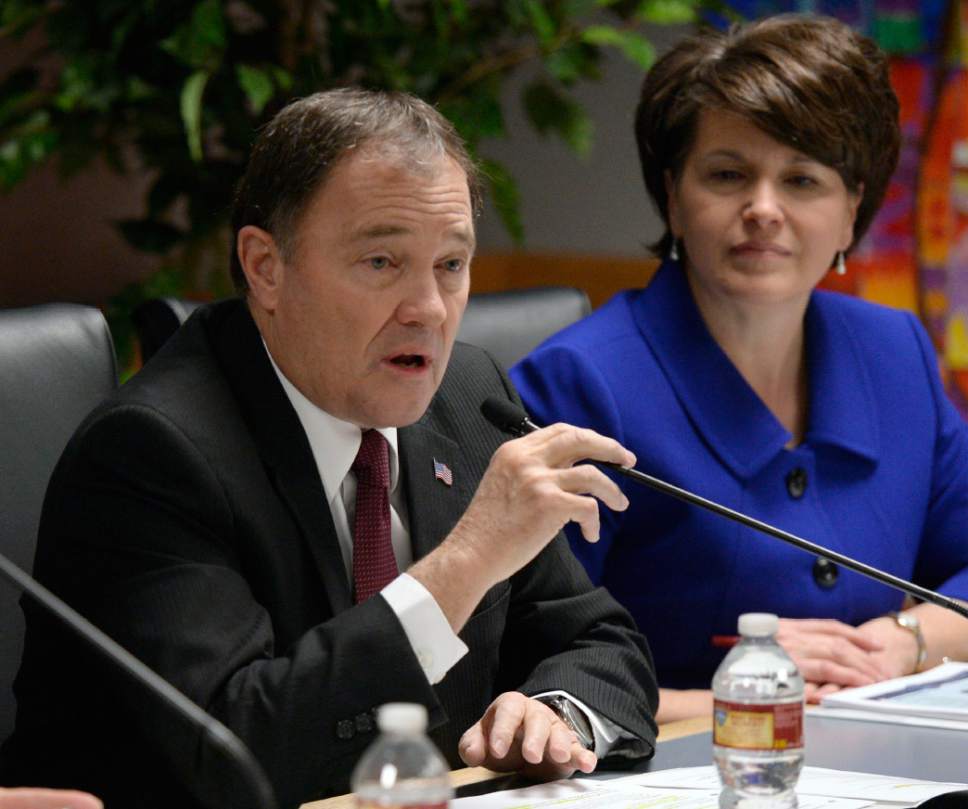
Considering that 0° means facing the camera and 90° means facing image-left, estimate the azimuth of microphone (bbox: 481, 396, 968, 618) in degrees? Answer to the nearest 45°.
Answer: approximately 90°

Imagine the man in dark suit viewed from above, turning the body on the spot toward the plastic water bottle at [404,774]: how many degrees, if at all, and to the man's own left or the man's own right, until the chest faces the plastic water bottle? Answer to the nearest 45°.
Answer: approximately 45° to the man's own right

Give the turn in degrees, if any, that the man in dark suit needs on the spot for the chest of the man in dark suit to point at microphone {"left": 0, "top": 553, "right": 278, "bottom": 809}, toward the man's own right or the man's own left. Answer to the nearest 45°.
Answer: approximately 45° to the man's own right

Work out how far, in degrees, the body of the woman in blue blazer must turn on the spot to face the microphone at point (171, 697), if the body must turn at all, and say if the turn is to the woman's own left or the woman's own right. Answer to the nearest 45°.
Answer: approximately 45° to the woman's own right

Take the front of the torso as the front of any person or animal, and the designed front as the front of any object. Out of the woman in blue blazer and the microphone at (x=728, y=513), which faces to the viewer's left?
the microphone

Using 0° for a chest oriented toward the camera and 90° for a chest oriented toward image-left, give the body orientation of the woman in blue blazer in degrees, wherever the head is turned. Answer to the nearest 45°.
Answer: approximately 315°

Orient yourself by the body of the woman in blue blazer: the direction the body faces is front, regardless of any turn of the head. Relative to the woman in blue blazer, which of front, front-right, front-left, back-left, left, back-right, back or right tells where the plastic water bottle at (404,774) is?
front-right

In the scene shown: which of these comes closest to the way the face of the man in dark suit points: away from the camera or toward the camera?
toward the camera

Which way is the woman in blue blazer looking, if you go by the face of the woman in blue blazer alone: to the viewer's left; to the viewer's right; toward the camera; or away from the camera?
toward the camera

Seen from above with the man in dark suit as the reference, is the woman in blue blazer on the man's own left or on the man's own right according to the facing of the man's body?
on the man's own left

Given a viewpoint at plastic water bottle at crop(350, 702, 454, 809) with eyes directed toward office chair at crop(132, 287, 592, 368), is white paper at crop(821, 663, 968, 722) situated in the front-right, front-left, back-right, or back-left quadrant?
front-right

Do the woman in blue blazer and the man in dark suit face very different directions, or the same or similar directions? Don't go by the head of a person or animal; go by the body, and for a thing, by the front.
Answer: same or similar directions
